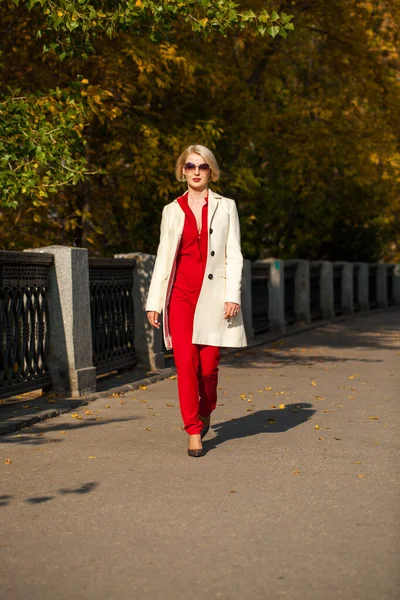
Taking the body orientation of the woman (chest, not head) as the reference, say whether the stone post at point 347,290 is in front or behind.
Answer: behind

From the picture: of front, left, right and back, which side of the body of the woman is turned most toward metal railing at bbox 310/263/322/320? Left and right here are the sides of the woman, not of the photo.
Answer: back

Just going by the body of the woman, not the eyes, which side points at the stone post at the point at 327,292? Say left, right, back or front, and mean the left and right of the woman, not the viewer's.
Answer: back

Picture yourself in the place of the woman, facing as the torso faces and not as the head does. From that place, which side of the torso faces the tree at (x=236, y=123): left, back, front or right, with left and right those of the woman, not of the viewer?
back

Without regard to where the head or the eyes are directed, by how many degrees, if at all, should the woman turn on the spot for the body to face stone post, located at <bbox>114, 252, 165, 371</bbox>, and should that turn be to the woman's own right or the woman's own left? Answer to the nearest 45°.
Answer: approximately 180°

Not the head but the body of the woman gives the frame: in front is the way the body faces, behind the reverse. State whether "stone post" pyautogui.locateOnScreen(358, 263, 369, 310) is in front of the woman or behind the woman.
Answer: behind

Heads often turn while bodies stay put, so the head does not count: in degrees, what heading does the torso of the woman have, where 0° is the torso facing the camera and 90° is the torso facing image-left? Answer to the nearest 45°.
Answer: approximately 0°

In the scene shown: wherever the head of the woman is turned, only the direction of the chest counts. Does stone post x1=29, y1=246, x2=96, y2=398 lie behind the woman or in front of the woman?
behind

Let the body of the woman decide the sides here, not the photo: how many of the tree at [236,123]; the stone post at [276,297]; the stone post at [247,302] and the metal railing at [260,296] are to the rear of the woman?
4

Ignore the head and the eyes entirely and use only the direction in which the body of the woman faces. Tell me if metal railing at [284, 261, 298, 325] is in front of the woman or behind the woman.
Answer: behind

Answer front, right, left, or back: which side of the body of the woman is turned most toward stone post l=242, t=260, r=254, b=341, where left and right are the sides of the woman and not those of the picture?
back
